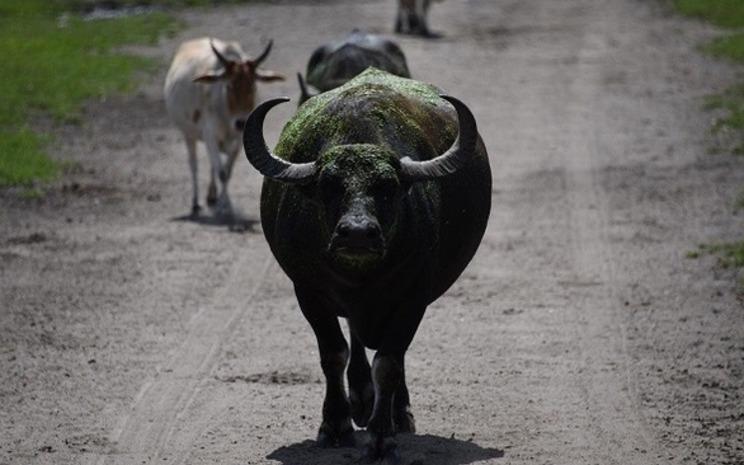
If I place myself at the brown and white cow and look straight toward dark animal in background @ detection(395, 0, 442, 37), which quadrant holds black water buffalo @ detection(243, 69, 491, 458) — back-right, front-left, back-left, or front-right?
back-right

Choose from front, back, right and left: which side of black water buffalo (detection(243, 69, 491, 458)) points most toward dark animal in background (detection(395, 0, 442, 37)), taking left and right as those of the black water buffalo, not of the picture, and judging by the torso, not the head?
back

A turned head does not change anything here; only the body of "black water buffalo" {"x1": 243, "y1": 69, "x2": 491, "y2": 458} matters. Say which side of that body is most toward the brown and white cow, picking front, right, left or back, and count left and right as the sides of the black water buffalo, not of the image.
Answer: back

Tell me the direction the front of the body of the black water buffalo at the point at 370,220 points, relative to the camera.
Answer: toward the camera

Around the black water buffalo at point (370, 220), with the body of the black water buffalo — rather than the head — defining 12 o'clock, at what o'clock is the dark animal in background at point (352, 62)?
The dark animal in background is roughly at 6 o'clock from the black water buffalo.

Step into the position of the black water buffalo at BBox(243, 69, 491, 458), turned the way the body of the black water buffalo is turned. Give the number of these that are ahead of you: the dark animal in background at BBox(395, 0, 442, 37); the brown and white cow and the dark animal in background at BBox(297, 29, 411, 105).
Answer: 0
